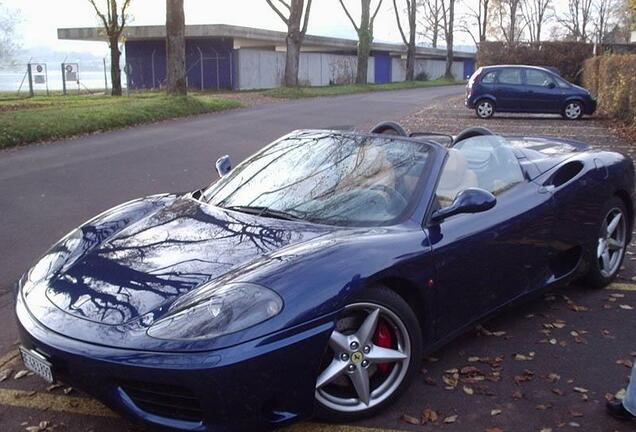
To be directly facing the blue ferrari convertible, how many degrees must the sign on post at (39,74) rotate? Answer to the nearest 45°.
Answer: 0° — it already faces it

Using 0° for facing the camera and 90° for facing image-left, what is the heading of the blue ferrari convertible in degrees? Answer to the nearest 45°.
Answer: approximately 45°

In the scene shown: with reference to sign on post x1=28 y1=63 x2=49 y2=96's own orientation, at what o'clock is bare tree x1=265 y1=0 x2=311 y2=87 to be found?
The bare tree is roughly at 10 o'clock from the sign on post.

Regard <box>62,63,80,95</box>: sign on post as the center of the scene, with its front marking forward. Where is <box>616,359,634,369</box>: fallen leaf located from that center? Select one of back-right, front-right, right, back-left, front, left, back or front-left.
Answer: front

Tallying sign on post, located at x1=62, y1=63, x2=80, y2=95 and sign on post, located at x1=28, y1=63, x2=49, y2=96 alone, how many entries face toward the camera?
2

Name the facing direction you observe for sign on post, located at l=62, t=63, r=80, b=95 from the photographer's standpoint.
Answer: facing the viewer

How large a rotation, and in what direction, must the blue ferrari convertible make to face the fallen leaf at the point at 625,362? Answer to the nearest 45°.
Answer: approximately 135° to its left

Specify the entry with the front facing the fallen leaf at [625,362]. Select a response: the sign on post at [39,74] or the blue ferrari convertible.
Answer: the sign on post

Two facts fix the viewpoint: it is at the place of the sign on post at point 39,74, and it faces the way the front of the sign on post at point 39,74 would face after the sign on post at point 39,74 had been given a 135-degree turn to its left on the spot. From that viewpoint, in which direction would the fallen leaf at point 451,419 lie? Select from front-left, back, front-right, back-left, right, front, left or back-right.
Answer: back-right

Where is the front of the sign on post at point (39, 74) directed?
toward the camera

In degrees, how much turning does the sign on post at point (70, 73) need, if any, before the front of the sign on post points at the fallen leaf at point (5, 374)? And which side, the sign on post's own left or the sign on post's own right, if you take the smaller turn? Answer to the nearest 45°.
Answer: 0° — it already faces it

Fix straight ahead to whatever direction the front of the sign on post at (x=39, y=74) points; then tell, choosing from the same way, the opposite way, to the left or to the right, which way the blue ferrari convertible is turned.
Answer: to the right

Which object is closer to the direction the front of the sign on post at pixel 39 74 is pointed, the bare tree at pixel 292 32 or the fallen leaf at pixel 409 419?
the fallen leaf

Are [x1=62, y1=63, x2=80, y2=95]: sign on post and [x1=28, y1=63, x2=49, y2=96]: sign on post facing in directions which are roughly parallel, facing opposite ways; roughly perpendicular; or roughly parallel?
roughly parallel
